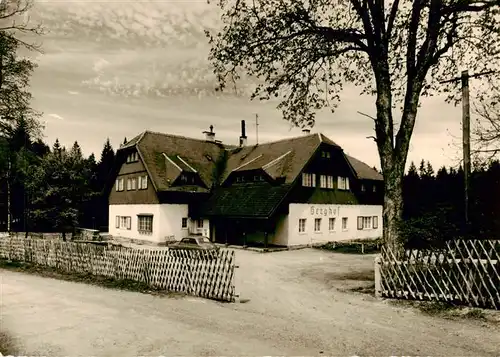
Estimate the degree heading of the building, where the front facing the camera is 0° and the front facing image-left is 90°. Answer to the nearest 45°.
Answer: approximately 0°

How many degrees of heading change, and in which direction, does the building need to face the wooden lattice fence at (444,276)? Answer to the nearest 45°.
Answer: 0° — it already faces it

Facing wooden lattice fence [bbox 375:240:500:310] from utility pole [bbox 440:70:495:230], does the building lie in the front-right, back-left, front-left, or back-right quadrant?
back-right
